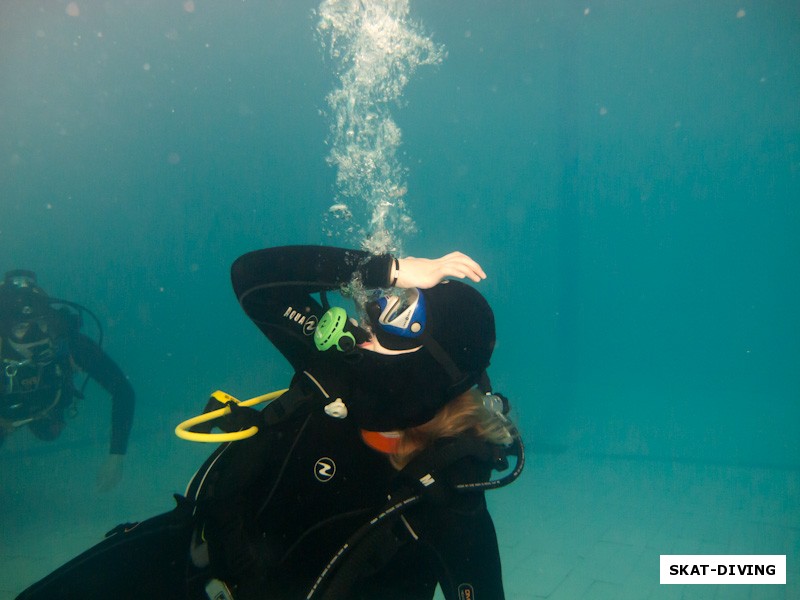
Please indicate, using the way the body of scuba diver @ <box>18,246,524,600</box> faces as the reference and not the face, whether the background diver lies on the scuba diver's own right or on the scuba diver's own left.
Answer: on the scuba diver's own right

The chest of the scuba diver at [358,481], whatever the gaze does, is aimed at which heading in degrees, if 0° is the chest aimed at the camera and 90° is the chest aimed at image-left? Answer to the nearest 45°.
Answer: approximately 45°

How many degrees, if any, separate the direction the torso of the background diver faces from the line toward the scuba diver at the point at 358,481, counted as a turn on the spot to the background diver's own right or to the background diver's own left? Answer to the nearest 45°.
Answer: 0° — they already face them

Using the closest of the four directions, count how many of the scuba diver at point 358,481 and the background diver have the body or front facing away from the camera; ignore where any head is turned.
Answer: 0

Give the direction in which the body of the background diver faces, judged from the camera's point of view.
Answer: toward the camera
